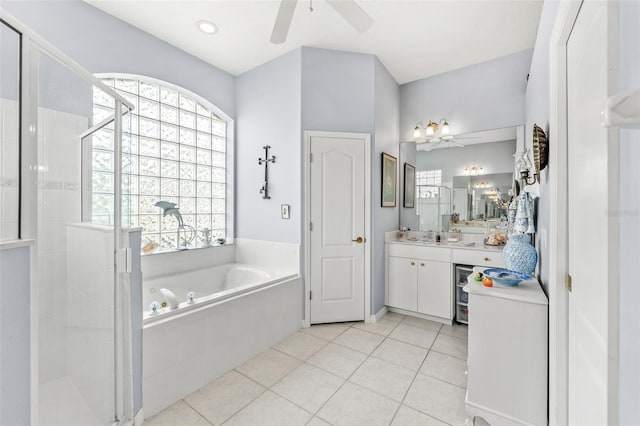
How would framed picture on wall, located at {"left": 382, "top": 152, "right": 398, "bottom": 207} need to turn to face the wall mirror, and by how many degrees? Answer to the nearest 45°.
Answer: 0° — it already faces it

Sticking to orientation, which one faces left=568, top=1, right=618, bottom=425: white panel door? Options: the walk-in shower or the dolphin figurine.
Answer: the walk-in shower

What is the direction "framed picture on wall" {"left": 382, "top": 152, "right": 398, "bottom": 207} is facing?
to the viewer's right

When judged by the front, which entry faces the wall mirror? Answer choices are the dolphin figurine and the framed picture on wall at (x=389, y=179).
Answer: the framed picture on wall

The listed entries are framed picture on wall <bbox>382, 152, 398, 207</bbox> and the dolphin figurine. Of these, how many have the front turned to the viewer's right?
1

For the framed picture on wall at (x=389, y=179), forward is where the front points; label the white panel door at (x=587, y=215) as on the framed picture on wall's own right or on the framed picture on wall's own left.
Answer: on the framed picture on wall's own right

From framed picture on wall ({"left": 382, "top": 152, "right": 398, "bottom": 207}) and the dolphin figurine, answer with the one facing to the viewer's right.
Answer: the framed picture on wall

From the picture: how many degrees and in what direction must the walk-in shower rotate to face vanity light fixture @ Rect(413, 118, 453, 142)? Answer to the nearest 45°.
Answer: approximately 45° to its left

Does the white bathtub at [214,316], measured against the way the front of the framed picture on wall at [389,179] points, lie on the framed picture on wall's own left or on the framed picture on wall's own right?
on the framed picture on wall's own right

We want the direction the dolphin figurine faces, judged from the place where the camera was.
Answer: facing to the left of the viewer
